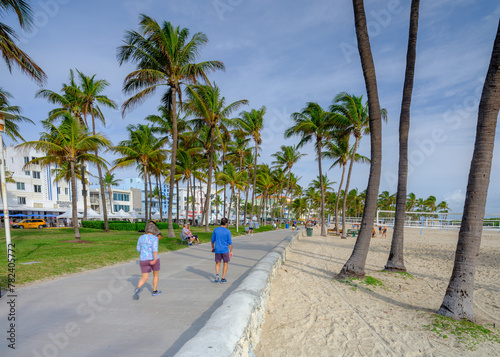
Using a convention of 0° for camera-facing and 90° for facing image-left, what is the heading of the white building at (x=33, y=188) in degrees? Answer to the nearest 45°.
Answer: approximately 315°

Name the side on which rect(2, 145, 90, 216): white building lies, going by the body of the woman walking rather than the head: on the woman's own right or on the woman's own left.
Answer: on the woman's own left

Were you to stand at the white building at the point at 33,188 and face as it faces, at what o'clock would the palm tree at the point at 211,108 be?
The palm tree is roughly at 1 o'clock from the white building.

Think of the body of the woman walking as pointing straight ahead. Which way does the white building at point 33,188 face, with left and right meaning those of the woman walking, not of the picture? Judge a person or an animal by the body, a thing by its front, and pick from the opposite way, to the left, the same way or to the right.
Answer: to the right

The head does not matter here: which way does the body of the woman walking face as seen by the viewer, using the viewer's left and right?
facing away from the viewer and to the right of the viewer
